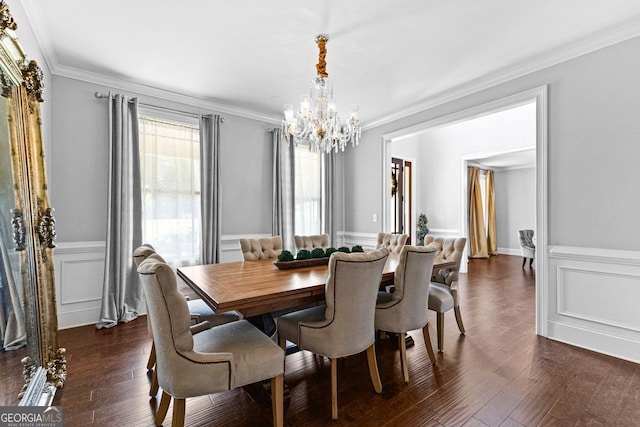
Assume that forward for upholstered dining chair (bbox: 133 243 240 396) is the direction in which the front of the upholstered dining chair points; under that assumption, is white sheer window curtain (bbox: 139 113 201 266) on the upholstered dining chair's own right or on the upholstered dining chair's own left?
on the upholstered dining chair's own left

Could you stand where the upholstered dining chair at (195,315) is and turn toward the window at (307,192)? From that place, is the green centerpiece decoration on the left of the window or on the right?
right

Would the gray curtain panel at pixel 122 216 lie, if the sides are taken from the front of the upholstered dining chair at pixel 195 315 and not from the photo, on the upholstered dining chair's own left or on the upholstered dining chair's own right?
on the upholstered dining chair's own left

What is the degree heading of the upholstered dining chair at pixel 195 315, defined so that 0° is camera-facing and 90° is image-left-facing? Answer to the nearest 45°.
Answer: approximately 270°

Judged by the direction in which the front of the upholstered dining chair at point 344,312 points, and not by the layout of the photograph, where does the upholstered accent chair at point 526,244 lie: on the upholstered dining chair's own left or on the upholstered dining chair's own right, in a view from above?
on the upholstered dining chair's own right

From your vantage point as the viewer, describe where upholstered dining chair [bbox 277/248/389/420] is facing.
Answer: facing away from the viewer and to the left of the viewer
